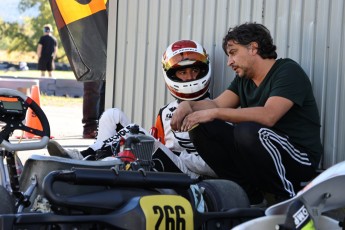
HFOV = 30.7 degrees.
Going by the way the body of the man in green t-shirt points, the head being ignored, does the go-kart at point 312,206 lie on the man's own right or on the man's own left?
on the man's own left

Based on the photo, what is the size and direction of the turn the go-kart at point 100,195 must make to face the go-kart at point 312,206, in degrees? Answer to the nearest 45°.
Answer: approximately 180°

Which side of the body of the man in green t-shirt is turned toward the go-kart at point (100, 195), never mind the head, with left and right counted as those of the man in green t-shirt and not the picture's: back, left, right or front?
front

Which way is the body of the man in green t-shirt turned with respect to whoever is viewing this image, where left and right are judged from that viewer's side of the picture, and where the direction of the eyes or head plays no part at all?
facing the viewer and to the left of the viewer

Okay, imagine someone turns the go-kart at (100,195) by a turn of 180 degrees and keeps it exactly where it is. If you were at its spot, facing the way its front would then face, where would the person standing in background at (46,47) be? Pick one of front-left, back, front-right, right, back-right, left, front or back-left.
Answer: back-left

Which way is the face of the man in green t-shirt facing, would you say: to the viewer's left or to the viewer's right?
to the viewer's left

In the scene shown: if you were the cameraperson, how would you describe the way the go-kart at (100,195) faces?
facing away from the viewer and to the left of the viewer
